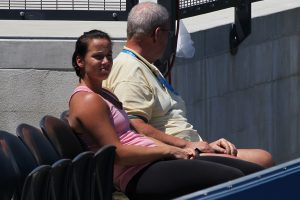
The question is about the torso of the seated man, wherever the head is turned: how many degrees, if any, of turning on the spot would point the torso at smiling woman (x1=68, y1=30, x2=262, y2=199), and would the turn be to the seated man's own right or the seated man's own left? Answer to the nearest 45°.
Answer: approximately 90° to the seated man's own right

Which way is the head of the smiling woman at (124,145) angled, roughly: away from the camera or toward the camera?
toward the camera

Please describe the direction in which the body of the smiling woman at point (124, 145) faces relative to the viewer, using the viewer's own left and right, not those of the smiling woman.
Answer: facing to the right of the viewer

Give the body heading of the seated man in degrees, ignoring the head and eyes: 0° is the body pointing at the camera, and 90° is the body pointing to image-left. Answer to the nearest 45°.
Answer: approximately 270°
